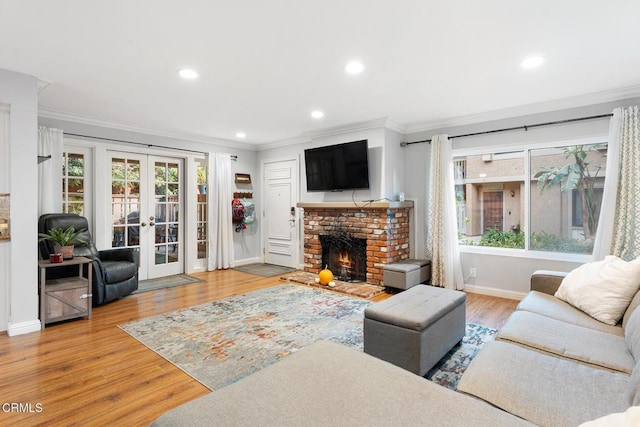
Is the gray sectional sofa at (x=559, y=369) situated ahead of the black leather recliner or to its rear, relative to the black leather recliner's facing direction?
ahead

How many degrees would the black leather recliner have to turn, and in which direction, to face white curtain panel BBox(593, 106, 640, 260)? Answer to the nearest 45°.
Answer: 0° — it already faces it

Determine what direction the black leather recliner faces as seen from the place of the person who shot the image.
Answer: facing the viewer and to the right of the viewer

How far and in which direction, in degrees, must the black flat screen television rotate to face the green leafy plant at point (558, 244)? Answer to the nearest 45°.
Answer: approximately 135° to its left

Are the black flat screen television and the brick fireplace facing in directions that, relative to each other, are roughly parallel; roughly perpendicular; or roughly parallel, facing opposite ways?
roughly parallel

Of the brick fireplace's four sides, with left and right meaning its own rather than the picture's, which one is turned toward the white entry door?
right

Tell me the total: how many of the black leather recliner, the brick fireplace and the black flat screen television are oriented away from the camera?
0

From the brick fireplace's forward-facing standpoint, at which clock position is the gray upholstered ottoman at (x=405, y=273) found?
The gray upholstered ottoman is roughly at 9 o'clock from the brick fireplace.

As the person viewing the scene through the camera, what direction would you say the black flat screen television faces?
facing the viewer and to the left of the viewer
